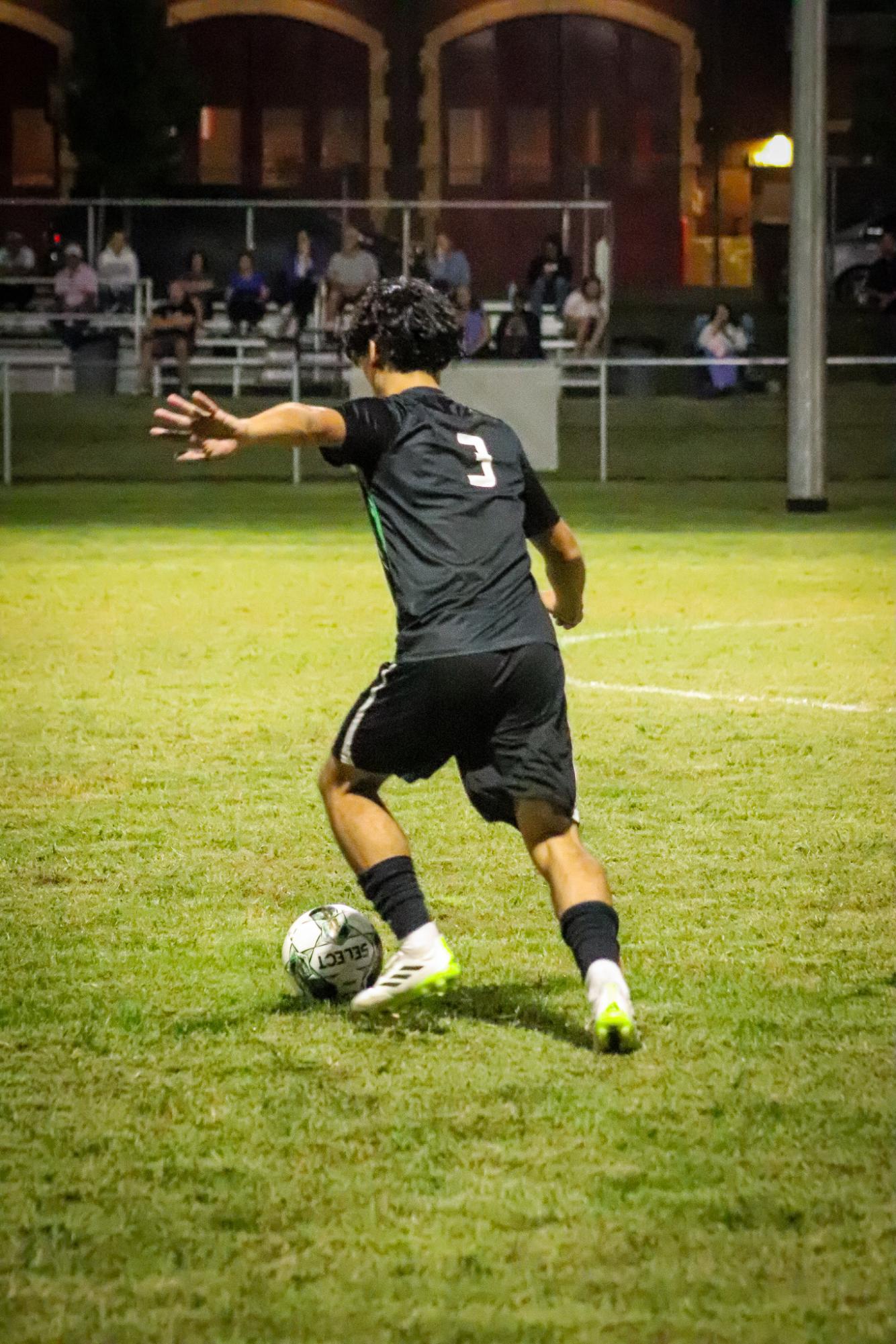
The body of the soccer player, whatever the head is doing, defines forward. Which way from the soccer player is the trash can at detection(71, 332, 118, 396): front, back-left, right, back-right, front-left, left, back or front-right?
front-right

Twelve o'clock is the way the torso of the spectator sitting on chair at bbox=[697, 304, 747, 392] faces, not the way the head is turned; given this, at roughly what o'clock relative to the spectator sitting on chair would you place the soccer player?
The soccer player is roughly at 12 o'clock from the spectator sitting on chair.

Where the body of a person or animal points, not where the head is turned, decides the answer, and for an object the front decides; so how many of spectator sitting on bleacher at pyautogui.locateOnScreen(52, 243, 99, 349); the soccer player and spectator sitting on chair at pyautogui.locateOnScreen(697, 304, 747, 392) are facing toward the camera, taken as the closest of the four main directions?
2

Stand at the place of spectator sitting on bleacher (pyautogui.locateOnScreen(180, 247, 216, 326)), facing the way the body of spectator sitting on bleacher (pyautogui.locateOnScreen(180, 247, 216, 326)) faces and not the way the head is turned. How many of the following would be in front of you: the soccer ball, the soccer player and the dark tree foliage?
2

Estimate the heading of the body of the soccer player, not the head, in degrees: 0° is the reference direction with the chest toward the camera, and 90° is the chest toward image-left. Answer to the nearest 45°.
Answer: approximately 135°

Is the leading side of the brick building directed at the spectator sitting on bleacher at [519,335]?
yes

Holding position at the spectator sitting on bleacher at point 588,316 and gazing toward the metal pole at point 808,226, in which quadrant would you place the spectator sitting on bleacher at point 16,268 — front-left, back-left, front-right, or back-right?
back-right

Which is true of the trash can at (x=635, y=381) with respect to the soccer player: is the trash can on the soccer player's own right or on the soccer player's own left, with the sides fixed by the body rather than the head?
on the soccer player's own right
